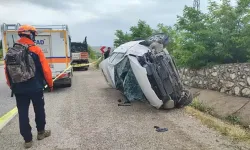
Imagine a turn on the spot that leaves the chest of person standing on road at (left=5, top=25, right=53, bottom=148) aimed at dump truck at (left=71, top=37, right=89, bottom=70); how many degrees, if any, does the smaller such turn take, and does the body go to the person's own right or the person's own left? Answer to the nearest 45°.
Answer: approximately 45° to the person's own left

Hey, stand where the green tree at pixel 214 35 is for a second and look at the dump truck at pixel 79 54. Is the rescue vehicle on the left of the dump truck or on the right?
left

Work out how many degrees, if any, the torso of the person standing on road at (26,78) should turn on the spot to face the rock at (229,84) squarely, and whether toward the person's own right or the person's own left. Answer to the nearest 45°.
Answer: approximately 45° to the person's own right

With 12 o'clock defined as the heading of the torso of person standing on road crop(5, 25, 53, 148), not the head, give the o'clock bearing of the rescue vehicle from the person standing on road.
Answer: The rescue vehicle is roughly at 11 o'clock from the person standing on road.

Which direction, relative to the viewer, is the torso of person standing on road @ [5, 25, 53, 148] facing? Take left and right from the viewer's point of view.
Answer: facing away from the viewer and to the right of the viewer

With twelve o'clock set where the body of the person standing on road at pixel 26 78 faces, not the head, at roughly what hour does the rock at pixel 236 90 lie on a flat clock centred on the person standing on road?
The rock is roughly at 1 o'clock from the person standing on road.

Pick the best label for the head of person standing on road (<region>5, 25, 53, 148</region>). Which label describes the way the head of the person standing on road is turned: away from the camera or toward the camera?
away from the camera

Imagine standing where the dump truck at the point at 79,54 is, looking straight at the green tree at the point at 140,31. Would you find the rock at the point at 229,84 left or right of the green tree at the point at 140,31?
right
